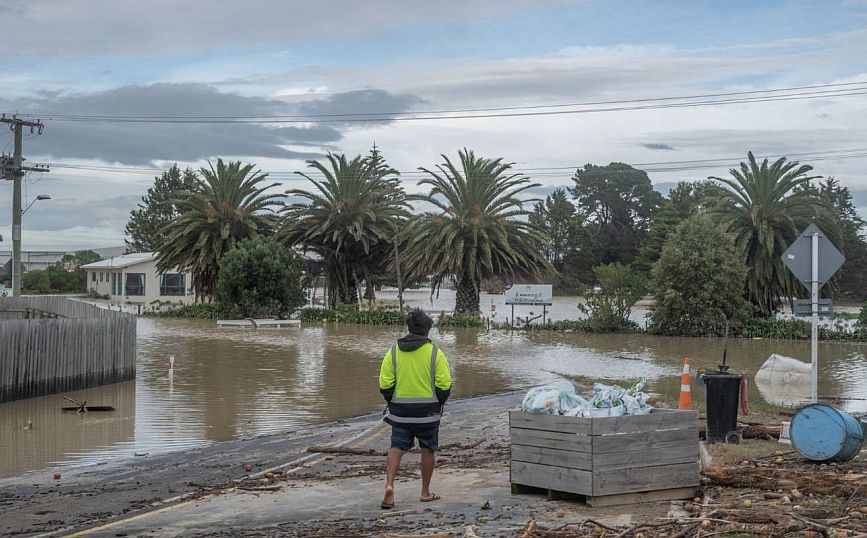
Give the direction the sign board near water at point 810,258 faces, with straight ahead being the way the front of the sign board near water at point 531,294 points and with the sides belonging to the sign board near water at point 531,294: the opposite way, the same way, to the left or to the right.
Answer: the opposite way

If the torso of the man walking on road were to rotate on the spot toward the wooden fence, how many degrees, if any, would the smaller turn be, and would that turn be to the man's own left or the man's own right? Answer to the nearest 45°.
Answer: approximately 45° to the man's own left

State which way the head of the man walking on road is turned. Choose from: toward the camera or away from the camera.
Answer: away from the camera

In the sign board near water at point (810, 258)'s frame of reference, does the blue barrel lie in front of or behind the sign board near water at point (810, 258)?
behind

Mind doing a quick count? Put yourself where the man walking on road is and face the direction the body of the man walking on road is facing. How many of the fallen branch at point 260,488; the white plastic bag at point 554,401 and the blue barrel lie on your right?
2

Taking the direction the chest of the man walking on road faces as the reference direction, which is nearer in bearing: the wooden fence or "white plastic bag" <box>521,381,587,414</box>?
the wooden fence

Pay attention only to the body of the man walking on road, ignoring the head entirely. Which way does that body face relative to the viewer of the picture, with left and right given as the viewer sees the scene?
facing away from the viewer

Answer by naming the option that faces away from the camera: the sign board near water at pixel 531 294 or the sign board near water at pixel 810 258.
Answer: the sign board near water at pixel 810 258

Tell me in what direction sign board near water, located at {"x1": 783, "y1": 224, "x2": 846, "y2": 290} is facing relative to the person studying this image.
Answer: facing away from the viewer

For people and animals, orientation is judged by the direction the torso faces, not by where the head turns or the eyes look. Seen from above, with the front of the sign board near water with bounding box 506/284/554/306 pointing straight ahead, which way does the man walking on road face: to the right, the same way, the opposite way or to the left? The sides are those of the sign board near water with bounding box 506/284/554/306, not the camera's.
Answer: the opposite way

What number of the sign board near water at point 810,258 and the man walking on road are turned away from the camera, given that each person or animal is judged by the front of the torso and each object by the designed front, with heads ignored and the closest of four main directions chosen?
2

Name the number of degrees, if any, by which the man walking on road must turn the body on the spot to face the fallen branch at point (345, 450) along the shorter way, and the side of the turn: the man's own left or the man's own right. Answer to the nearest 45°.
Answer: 0° — they already face it

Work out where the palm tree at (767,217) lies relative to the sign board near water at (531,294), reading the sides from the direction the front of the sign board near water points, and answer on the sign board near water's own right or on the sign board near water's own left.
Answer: on the sign board near water's own left
